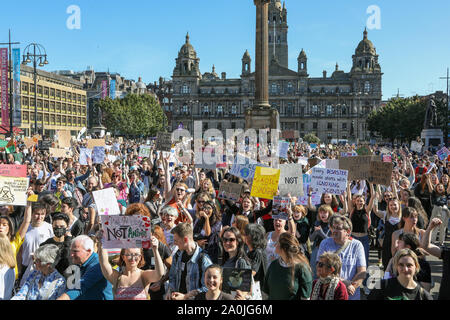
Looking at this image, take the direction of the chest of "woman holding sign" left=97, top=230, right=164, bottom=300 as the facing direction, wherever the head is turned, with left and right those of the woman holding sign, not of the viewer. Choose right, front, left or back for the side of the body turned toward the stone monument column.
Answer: back

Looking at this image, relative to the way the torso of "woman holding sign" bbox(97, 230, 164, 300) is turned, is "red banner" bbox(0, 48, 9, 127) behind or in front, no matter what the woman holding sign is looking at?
behind

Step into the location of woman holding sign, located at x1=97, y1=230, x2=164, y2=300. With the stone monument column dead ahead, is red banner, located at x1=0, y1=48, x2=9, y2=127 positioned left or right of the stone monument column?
left

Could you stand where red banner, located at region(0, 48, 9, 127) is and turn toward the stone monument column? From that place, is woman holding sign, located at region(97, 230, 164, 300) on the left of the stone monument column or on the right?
right

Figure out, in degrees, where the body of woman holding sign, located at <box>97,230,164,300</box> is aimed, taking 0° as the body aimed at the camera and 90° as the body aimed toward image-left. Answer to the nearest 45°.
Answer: approximately 0°
